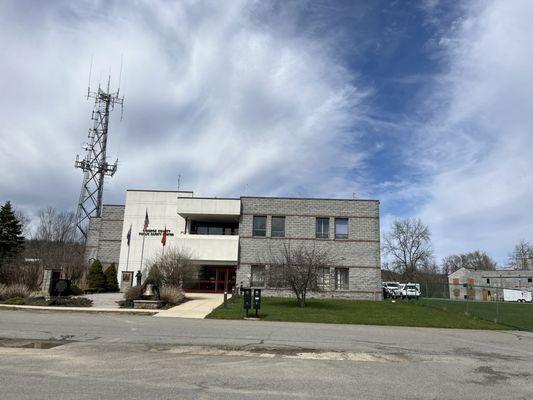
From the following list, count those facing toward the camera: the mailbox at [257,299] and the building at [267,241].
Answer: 2

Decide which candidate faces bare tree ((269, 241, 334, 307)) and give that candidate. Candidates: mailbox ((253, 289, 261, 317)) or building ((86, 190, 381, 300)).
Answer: the building

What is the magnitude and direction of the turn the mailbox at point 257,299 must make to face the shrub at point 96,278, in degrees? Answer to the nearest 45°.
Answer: approximately 135° to its right

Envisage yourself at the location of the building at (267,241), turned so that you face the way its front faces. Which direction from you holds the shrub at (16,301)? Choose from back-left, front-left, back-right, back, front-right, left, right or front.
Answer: front-right

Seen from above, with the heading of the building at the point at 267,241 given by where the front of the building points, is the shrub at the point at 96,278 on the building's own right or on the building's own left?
on the building's own right

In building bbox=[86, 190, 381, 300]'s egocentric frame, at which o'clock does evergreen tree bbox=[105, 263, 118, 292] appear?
The evergreen tree is roughly at 3 o'clock from the building.

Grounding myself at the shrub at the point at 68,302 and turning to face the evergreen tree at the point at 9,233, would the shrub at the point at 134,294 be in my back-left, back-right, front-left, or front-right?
back-right

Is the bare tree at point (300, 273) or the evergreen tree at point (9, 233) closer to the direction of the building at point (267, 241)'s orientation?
the bare tree

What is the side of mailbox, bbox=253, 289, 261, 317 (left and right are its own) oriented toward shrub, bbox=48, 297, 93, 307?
right

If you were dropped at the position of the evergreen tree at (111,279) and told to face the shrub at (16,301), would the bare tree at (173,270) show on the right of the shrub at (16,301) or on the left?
left

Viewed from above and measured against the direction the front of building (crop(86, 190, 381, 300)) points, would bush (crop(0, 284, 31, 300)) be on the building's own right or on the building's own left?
on the building's own right

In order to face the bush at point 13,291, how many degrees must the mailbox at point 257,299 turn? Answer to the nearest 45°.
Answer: approximately 90° to its right

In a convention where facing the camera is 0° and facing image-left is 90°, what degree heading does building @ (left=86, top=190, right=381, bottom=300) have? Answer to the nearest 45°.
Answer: approximately 0°
